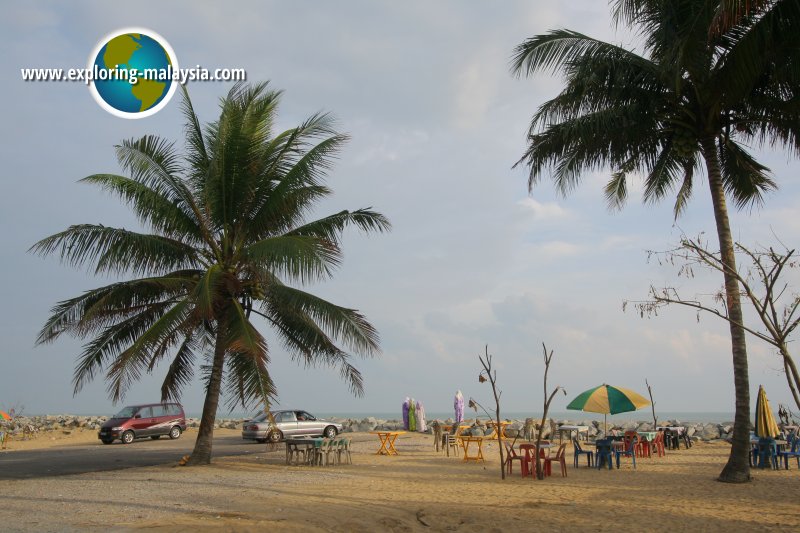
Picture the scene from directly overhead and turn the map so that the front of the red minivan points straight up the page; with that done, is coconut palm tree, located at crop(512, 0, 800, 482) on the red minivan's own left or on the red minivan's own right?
on the red minivan's own left

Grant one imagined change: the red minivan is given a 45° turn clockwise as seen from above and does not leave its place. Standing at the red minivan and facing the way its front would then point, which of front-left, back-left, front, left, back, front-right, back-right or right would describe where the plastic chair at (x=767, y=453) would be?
back-left

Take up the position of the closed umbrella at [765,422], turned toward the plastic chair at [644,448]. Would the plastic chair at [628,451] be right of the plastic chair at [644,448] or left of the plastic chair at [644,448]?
left

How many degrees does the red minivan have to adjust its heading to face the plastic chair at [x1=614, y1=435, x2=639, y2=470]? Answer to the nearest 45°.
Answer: approximately 90° to its left

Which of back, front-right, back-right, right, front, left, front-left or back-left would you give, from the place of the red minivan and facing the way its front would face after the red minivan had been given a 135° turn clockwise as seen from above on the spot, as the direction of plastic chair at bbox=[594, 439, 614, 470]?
back-right

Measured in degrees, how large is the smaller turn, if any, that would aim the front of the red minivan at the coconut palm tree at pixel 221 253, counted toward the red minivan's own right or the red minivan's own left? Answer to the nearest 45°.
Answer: approximately 45° to the red minivan's own left

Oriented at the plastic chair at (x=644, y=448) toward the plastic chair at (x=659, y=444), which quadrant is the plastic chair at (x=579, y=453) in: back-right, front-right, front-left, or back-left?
back-right

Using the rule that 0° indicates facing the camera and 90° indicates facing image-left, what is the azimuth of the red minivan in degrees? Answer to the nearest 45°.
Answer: approximately 45°
